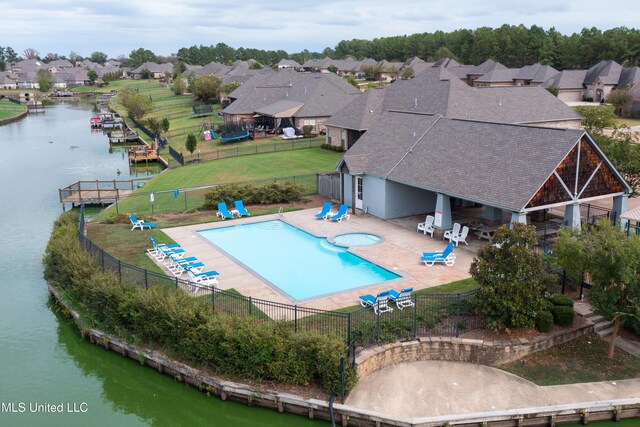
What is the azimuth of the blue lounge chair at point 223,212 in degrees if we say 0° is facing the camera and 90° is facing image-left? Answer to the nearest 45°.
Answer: approximately 315°

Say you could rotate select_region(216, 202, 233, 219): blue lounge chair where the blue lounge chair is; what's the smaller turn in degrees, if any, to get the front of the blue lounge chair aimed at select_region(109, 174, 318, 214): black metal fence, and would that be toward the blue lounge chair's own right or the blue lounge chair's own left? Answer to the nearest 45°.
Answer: approximately 180°

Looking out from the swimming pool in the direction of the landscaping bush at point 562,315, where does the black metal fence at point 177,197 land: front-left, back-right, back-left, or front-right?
back-left

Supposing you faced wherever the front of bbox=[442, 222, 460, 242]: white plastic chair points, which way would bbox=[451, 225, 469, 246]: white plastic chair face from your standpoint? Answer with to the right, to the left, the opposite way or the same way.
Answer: the same way

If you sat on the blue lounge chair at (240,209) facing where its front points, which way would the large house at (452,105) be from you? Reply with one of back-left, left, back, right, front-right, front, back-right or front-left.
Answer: left

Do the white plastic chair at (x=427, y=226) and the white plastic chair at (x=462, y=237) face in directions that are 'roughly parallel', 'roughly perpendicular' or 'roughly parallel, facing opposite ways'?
roughly parallel

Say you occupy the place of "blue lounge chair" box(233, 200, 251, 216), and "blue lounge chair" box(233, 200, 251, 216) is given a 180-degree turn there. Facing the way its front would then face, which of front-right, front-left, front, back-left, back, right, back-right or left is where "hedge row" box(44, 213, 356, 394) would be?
back-left

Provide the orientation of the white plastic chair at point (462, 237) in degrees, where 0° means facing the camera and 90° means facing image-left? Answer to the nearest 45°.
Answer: approximately 45°

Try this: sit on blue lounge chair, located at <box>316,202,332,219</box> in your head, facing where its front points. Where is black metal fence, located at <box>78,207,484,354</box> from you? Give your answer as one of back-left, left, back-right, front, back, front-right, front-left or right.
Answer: front-left

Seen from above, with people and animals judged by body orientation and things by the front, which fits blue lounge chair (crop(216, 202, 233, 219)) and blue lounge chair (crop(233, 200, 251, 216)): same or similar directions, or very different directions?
same or similar directions

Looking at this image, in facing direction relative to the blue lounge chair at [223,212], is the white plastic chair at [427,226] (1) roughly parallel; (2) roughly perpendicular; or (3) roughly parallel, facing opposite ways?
roughly perpendicular

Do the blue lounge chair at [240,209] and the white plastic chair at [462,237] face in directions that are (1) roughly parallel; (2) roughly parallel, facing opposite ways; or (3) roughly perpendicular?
roughly perpendicular

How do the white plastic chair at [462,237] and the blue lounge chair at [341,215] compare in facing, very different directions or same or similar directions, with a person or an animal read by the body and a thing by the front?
same or similar directions

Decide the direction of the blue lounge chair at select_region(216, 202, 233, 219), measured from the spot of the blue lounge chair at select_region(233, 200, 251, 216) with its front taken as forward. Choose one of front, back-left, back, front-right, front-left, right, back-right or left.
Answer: right

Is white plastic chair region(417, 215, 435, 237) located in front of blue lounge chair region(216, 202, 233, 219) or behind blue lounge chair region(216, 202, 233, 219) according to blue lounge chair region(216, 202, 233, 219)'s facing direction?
in front
